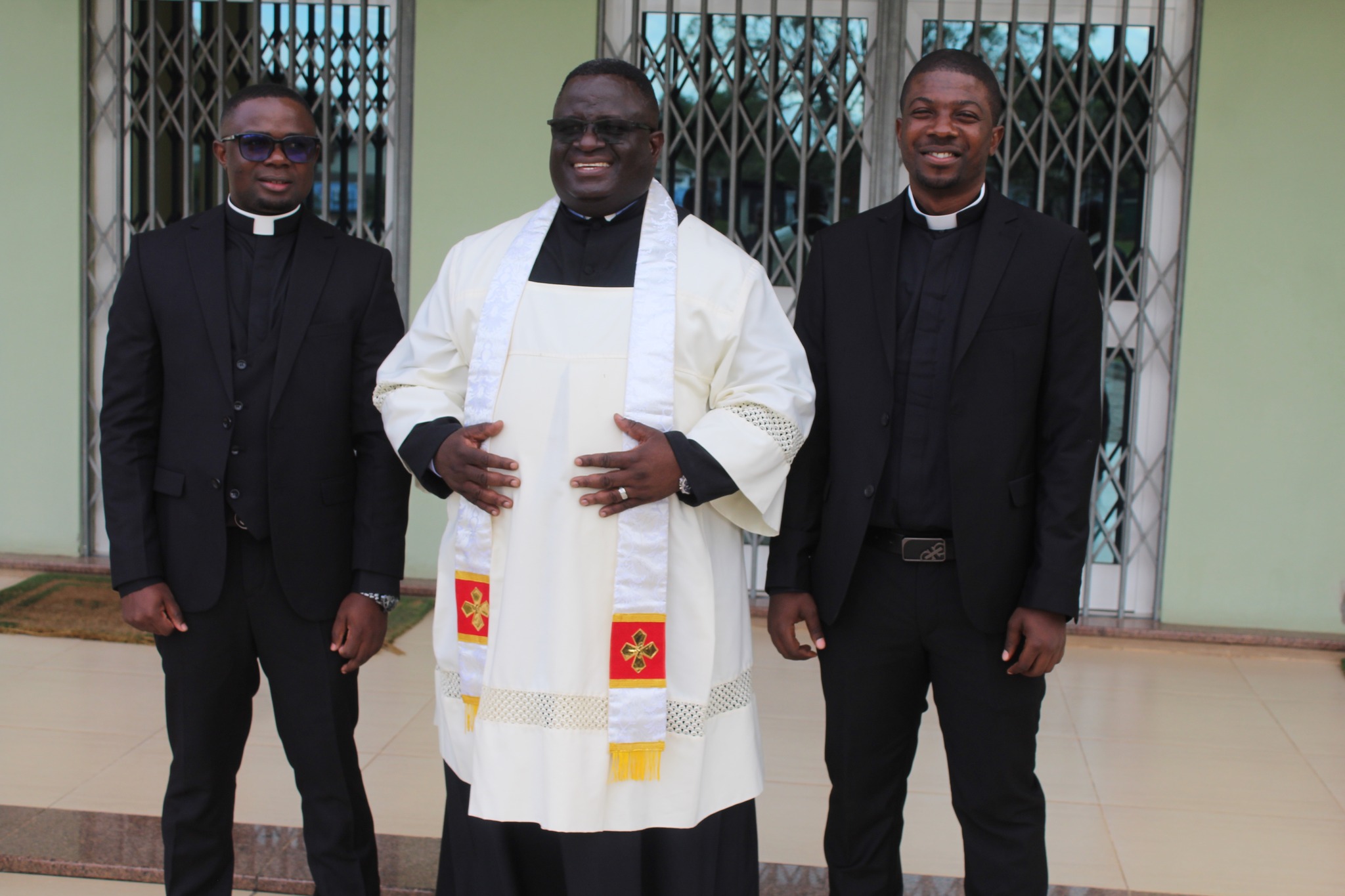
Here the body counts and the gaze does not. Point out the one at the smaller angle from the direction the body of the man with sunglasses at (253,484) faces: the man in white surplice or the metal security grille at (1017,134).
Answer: the man in white surplice

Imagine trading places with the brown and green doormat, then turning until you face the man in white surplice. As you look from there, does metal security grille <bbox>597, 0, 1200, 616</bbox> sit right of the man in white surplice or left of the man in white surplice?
left

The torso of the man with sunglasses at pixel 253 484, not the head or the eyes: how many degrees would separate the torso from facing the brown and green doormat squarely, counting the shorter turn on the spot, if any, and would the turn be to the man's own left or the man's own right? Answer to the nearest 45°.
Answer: approximately 180°

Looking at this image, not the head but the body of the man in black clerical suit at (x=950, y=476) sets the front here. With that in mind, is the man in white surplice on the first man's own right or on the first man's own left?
on the first man's own right

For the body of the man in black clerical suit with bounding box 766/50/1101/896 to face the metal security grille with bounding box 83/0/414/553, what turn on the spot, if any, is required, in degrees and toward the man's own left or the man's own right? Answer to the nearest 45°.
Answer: approximately 135° to the man's own right

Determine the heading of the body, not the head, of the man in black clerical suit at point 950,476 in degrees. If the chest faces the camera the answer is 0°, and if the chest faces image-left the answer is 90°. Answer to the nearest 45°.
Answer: approximately 0°

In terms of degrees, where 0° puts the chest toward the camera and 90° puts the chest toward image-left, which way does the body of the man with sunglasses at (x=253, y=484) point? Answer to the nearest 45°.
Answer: approximately 0°

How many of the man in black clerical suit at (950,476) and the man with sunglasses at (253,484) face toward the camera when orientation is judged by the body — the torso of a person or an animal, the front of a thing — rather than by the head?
2

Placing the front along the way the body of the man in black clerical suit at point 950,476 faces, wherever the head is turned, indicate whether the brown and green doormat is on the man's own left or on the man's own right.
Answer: on the man's own right

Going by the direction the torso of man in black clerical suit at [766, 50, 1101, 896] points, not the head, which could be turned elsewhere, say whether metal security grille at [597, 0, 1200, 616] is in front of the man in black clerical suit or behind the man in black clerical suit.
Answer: behind
